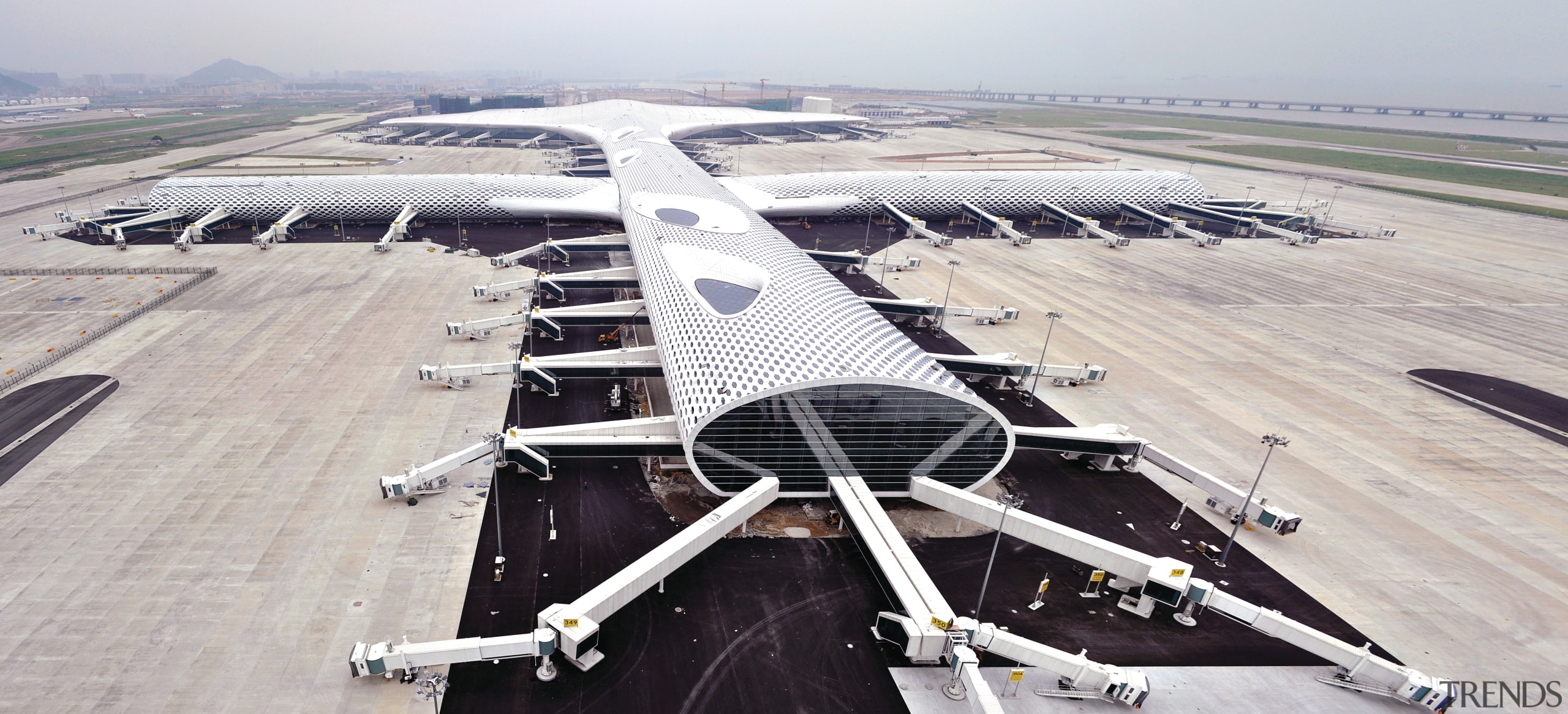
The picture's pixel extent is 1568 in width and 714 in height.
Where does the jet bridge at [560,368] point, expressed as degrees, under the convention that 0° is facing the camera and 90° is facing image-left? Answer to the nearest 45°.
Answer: approximately 90°

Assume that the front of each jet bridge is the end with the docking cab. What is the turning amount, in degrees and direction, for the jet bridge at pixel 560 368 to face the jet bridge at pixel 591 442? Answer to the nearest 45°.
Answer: approximately 90° to its left

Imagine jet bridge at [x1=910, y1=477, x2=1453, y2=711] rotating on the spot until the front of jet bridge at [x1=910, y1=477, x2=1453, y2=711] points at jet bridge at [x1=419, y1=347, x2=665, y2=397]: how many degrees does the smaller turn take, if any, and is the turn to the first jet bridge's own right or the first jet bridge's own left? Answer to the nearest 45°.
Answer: approximately 135° to the first jet bridge's own right

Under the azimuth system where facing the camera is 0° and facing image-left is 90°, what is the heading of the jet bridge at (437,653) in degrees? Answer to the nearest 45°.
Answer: approximately 90°

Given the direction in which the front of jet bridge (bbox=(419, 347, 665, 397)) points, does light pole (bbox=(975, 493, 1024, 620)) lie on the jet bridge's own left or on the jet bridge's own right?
on the jet bridge's own left

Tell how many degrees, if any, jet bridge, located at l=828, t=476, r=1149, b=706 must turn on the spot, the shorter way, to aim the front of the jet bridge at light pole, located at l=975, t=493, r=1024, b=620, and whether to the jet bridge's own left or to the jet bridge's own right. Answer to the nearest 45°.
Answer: approximately 135° to the jet bridge's own left

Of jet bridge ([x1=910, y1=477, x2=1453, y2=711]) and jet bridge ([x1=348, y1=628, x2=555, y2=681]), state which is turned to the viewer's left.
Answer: jet bridge ([x1=348, y1=628, x2=555, y2=681])

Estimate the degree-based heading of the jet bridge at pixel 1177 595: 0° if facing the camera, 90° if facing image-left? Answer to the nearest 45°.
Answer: approximately 315°

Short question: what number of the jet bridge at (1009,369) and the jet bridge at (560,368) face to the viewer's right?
1

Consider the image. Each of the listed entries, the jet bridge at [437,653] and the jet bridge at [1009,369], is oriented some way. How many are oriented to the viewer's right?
1

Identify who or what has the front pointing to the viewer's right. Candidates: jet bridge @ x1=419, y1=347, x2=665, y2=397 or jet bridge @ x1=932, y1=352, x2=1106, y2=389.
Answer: jet bridge @ x1=932, y1=352, x2=1106, y2=389

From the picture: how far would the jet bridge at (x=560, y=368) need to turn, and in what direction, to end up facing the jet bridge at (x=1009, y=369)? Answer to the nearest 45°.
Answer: approximately 180°
